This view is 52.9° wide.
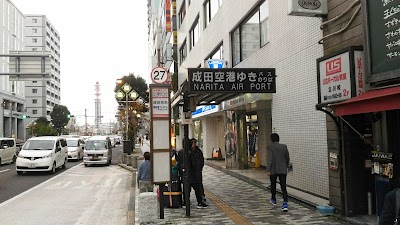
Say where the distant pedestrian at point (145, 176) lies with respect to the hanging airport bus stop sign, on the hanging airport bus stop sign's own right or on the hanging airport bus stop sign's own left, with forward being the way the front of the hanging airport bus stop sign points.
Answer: on the hanging airport bus stop sign's own right

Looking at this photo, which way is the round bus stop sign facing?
toward the camera

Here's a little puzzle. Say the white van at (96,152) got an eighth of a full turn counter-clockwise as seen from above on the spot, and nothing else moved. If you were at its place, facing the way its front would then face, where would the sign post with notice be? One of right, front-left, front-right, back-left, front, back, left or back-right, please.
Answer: front-right

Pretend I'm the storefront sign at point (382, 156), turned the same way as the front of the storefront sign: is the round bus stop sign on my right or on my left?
on my right

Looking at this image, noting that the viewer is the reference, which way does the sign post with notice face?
facing the viewer

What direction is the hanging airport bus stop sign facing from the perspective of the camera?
toward the camera

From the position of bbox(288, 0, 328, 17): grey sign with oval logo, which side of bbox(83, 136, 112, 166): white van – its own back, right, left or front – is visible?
front

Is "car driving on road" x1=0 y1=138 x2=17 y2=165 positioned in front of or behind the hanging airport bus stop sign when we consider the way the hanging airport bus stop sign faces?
behind

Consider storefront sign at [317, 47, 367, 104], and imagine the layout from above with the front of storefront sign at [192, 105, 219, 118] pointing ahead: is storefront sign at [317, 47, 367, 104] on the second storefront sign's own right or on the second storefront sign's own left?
on the second storefront sign's own left

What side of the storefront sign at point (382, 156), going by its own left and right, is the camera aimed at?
front
